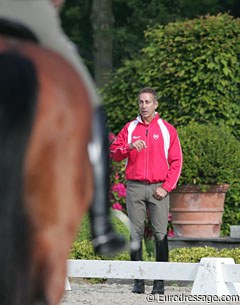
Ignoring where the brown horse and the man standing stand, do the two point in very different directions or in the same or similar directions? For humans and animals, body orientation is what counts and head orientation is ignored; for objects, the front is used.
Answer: very different directions

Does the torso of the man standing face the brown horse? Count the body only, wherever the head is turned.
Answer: yes

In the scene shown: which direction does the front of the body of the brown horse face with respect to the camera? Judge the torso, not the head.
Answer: away from the camera

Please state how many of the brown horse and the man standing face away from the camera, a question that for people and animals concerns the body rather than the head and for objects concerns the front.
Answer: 1

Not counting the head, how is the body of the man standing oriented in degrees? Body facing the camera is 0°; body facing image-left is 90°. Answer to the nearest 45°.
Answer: approximately 0°
